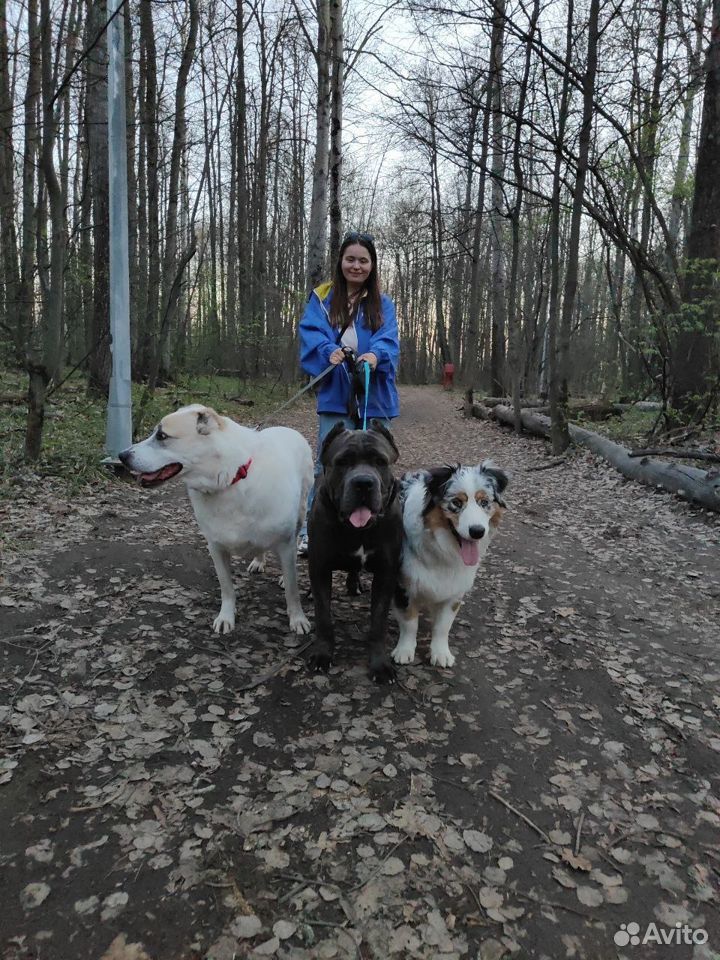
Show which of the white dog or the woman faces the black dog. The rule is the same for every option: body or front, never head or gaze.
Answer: the woman

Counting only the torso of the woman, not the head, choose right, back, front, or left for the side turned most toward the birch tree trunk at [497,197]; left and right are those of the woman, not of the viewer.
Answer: back

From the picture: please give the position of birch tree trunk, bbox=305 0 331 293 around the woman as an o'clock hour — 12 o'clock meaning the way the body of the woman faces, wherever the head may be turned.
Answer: The birch tree trunk is roughly at 6 o'clock from the woman.

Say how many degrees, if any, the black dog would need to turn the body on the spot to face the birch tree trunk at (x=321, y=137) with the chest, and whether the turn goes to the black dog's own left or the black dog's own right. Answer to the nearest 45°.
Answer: approximately 180°

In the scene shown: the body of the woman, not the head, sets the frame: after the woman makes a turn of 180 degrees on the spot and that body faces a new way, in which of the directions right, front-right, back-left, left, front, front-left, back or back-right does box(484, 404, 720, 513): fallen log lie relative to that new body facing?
front-right

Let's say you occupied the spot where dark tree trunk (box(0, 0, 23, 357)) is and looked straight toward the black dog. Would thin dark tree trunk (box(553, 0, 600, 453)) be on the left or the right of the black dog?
left

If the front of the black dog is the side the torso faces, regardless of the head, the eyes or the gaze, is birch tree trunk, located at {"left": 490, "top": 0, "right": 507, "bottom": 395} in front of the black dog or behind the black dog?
behind

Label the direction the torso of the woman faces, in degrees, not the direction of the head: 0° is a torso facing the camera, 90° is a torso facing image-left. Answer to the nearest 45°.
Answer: approximately 0°

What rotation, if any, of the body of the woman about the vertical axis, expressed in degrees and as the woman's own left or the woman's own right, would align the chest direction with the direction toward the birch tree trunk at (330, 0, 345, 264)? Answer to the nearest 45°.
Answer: approximately 180°

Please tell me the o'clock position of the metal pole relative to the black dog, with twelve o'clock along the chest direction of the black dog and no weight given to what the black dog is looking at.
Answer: The metal pole is roughly at 5 o'clock from the black dog.

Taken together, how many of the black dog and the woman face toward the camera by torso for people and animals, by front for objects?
2

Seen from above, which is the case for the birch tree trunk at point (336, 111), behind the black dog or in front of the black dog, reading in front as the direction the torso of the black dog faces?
behind

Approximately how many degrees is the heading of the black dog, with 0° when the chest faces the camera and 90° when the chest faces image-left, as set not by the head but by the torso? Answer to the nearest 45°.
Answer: approximately 0°
